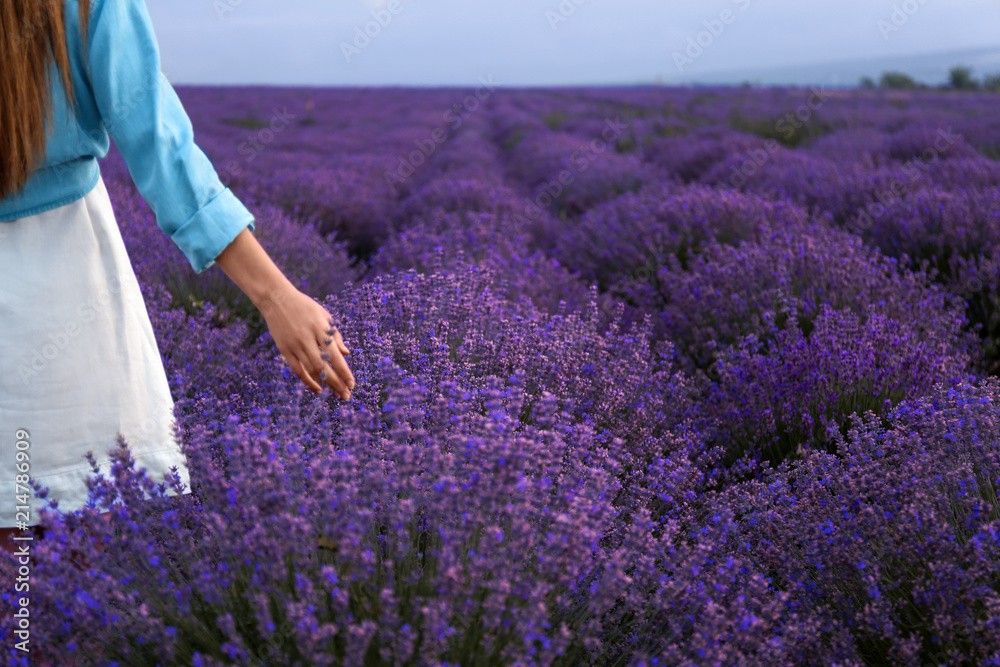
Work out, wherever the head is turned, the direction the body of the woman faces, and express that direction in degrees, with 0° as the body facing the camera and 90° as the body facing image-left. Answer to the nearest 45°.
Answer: approximately 180°

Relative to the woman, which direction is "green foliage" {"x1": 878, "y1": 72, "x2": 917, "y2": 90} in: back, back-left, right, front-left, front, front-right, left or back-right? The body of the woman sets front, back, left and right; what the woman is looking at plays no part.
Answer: front-right

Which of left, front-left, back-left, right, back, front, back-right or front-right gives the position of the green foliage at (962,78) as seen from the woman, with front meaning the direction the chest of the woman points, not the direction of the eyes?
front-right
